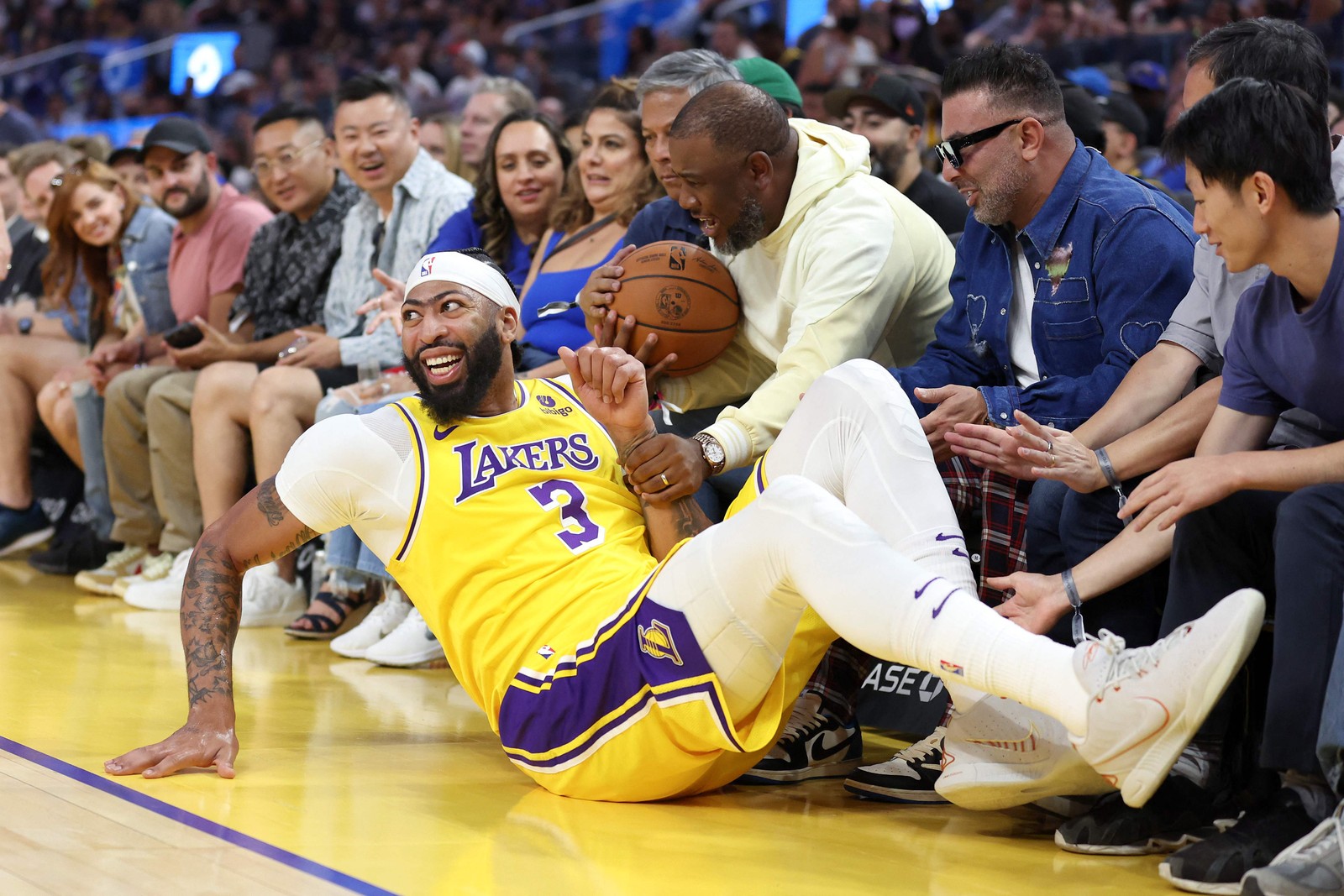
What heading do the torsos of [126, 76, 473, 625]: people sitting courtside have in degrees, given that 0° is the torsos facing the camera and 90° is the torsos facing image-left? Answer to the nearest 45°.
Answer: approximately 45°

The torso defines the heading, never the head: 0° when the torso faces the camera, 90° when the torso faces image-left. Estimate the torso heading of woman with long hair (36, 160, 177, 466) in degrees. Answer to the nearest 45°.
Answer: approximately 45°

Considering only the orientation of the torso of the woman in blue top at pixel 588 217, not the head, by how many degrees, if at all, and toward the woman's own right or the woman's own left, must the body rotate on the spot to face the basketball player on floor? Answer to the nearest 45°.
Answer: approximately 45° to the woman's own left

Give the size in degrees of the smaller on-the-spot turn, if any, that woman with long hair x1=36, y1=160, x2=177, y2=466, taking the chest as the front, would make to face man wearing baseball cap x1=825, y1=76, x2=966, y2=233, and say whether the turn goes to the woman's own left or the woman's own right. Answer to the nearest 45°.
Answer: approximately 90° to the woman's own left

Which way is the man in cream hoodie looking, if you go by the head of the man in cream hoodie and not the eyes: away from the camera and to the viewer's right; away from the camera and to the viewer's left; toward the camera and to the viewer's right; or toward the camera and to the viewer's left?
toward the camera and to the viewer's left

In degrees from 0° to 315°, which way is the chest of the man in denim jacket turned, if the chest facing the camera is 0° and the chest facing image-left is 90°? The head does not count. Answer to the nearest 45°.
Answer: approximately 45°

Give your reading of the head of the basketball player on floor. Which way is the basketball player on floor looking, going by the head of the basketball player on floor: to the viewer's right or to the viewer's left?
to the viewer's left

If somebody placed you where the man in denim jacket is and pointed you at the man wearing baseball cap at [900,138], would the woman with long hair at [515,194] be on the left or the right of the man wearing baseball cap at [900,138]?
left

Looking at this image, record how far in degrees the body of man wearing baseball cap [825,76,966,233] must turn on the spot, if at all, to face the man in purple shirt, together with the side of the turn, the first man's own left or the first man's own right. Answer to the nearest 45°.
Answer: approximately 45° to the first man's own left

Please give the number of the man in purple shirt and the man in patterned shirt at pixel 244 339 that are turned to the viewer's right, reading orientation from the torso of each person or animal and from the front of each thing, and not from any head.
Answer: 0

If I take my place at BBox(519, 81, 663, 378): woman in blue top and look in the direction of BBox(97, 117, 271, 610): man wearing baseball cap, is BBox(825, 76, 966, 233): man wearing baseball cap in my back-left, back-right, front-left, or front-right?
back-right

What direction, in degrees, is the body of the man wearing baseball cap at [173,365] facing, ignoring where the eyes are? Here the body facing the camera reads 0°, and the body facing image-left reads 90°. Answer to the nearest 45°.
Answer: approximately 45°
